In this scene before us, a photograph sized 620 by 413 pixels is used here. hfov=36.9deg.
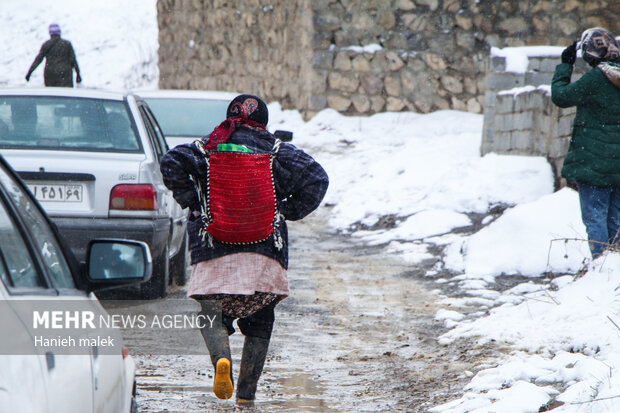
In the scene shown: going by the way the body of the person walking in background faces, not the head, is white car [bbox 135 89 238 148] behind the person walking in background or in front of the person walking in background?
behind

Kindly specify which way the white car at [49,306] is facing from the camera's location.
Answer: facing away from the viewer and to the right of the viewer

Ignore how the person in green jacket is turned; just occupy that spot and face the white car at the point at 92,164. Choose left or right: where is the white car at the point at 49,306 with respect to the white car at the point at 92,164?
left

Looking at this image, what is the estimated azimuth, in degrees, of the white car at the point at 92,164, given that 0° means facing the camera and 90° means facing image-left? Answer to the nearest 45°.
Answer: approximately 180°

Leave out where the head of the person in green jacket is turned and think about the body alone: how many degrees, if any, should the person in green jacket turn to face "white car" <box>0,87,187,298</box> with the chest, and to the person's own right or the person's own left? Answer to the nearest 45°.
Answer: approximately 45° to the person's own left

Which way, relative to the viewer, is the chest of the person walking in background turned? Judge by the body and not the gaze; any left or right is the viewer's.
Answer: facing away from the viewer

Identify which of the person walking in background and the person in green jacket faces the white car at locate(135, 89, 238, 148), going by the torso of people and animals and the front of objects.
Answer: the person in green jacket

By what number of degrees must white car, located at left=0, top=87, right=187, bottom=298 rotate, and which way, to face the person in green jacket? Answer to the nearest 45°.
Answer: approximately 90° to its right

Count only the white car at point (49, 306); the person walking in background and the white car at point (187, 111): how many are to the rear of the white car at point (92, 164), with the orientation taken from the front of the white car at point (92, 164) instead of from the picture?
1

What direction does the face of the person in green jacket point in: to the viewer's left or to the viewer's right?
to the viewer's left
